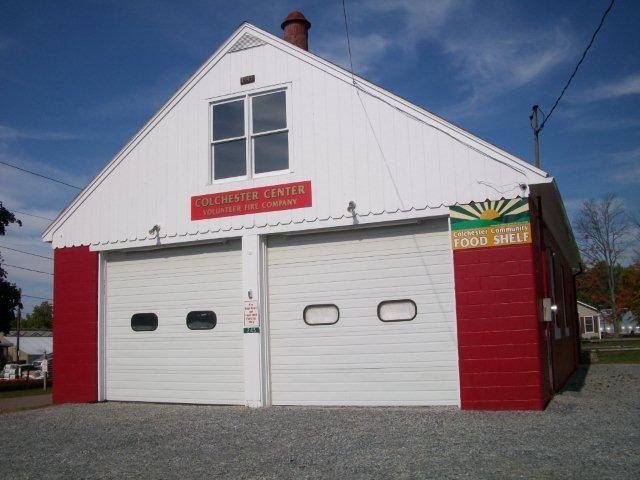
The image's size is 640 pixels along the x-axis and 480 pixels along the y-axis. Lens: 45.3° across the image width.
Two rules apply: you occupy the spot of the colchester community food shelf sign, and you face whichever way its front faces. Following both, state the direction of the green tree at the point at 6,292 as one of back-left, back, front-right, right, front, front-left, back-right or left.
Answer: back-right

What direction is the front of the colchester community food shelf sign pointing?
toward the camera

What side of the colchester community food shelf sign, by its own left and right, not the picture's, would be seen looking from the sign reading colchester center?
right
